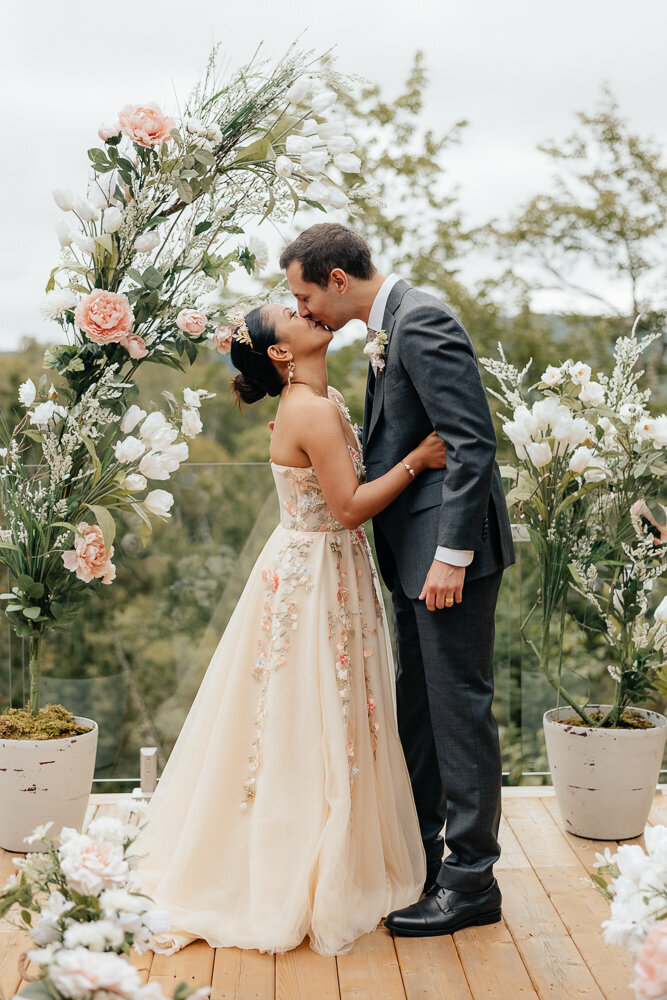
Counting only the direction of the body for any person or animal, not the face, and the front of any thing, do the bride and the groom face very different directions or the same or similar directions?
very different directions

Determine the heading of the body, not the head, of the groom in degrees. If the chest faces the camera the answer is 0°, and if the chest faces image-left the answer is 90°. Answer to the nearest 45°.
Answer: approximately 90°

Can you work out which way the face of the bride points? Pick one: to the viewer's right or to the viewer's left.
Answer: to the viewer's right

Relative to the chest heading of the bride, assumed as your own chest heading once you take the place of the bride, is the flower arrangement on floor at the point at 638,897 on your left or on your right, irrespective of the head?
on your right

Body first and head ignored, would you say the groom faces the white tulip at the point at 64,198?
yes

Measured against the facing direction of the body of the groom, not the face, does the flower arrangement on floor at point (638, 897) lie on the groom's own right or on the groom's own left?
on the groom's own left

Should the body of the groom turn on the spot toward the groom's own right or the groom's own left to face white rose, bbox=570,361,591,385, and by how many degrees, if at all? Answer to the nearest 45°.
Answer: approximately 135° to the groom's own right

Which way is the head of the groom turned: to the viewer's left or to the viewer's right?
to the viewer's left

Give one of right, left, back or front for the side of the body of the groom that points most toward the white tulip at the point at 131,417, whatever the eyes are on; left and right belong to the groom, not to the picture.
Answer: front

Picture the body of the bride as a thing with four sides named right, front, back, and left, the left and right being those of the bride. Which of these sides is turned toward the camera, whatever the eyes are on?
right
